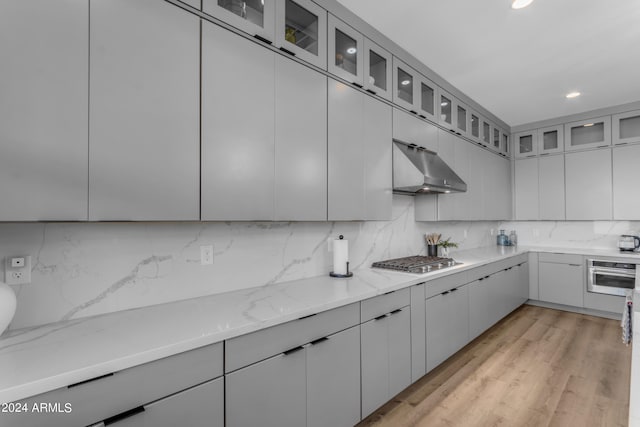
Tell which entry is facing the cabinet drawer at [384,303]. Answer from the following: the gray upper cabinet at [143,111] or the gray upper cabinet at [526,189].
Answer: the gray upper cabinet at [526,189]

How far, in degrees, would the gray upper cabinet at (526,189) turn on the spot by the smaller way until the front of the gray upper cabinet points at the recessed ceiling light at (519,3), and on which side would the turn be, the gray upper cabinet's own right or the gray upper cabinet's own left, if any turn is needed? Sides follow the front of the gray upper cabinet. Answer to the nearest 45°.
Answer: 0° — it already faces it

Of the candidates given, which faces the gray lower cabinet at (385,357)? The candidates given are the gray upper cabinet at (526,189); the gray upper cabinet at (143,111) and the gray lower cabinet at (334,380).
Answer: the gray upper cabinet at (526,189)

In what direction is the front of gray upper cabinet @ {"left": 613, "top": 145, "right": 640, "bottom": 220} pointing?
toward the camera

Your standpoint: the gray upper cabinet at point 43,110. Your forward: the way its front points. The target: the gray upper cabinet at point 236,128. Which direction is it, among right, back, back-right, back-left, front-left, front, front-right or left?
left

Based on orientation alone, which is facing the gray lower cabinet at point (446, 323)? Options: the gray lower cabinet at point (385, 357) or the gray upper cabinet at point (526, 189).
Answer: the gray upper cabinet

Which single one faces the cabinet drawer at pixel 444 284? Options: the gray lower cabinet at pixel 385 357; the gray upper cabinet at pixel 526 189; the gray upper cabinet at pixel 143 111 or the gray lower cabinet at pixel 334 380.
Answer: the gray upper cabinet at pixel 526 189

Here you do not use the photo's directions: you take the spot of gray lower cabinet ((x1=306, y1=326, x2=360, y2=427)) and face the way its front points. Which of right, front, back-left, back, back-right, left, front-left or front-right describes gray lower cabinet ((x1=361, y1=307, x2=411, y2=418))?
left

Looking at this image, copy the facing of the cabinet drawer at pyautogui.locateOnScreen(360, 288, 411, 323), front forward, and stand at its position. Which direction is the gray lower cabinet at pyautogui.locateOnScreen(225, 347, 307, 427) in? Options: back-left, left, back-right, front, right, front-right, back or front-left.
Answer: right

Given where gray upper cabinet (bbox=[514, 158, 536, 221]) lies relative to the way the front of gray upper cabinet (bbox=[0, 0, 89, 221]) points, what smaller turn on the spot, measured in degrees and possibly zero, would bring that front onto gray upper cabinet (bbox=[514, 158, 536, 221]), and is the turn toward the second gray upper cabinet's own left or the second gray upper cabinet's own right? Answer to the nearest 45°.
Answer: approximately 90° to the second gray upper cabinet's own left

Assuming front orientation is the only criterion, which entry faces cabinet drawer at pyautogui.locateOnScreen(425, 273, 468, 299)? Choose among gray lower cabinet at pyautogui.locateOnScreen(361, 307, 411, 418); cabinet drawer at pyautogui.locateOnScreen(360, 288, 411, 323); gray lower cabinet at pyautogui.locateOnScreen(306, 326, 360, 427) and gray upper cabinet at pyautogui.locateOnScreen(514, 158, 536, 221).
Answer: the gray upper cabinet

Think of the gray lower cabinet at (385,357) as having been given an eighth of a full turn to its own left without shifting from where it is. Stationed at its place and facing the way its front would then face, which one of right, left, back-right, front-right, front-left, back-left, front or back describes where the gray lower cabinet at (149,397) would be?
back-right
